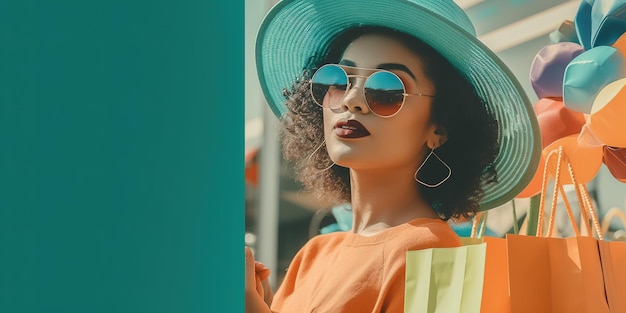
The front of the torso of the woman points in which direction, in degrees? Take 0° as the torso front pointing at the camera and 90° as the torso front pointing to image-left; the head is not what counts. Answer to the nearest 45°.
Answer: approximately 45°

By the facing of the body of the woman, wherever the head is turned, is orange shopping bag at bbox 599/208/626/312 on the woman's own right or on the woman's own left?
on the woman's own left
